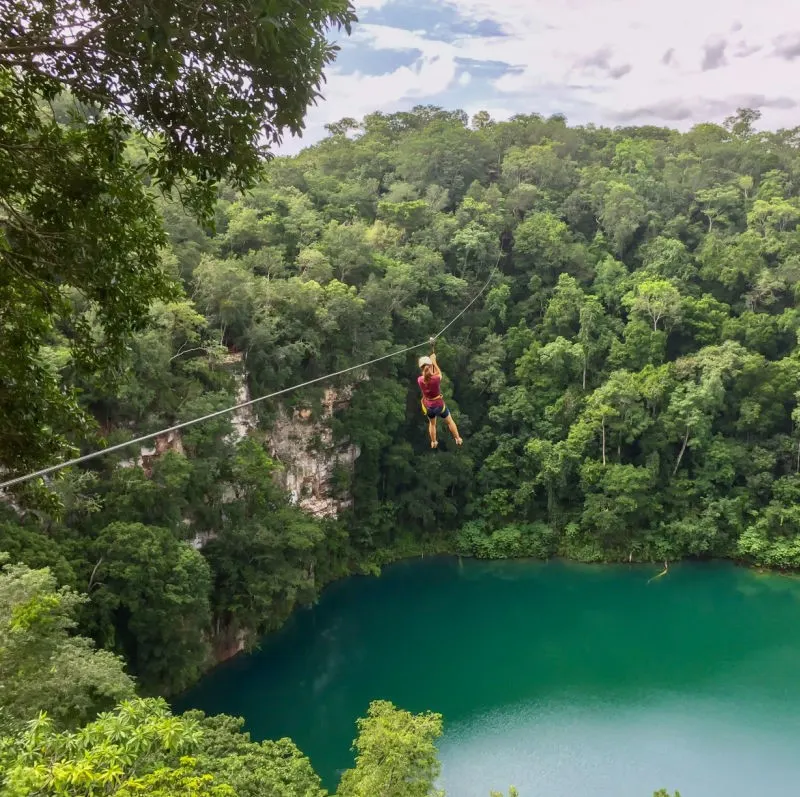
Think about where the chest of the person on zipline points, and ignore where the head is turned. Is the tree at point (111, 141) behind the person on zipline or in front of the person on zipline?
behind

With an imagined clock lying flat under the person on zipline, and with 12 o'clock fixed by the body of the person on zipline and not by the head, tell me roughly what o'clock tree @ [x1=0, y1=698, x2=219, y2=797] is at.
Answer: The tree is roughly at 7 o'clock from the person on zipline.

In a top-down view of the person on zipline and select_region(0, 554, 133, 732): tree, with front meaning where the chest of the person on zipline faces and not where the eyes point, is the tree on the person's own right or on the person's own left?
on the person's own left

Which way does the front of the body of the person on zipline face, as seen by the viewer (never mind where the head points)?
away from the camera

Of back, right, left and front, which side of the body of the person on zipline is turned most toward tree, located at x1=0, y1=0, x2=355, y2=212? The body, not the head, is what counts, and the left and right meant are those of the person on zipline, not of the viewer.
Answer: back
